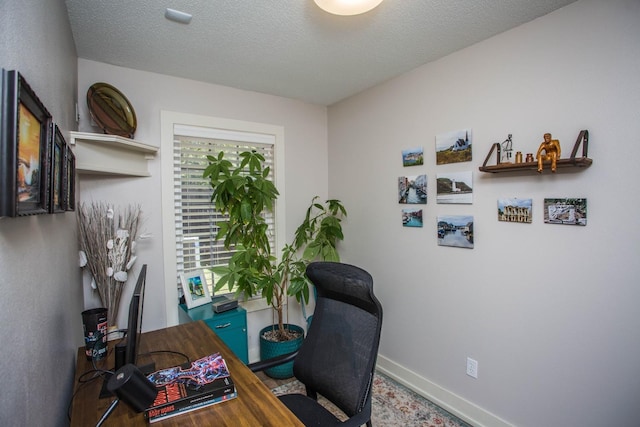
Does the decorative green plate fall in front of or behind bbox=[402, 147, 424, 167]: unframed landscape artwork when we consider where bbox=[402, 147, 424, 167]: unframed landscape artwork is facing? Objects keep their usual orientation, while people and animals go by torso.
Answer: in front

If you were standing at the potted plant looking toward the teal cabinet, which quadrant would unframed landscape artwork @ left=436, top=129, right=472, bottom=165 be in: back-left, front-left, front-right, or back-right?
back-left

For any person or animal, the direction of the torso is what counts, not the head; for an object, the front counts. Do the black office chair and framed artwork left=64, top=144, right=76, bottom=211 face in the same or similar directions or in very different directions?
very different directions

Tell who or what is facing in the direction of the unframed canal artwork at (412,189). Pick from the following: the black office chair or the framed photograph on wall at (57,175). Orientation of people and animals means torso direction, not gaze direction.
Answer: the framed photograph on wall

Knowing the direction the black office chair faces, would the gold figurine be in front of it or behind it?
behind

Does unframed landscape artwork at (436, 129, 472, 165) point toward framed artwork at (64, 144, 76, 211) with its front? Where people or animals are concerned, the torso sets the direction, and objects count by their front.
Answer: yes

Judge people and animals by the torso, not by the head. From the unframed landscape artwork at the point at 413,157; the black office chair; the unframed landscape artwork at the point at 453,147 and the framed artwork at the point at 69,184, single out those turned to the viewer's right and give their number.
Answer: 1

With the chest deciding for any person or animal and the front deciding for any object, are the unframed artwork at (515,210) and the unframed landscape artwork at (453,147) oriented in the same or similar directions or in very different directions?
same or similar directions

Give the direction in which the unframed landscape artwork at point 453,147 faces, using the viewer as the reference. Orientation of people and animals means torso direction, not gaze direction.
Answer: facing the viewer and to the left of the viewer

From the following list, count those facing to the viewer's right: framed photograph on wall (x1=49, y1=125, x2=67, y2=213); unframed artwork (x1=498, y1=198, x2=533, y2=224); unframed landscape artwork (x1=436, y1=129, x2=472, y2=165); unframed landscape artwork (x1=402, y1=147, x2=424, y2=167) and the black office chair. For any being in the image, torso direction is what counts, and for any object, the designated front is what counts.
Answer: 1

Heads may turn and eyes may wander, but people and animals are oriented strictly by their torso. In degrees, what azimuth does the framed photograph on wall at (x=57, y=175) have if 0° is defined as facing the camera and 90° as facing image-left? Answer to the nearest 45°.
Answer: approximately 270°

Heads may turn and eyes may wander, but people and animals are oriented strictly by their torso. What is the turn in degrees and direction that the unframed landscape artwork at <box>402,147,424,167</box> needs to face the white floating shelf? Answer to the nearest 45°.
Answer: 0° — it already faces it

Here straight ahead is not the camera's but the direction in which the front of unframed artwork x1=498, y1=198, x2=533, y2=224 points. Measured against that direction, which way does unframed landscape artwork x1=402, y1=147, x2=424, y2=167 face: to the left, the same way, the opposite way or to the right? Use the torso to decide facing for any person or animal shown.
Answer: the same way

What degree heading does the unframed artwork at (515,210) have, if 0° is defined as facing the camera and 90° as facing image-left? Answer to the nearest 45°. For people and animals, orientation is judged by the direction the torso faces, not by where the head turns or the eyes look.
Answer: approximately 45°

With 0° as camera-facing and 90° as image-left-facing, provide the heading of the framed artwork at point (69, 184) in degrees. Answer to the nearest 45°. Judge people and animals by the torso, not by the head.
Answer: approximately 270°

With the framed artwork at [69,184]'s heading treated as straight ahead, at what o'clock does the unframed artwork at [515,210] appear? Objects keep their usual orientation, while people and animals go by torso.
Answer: the unframed artwork at [515,210] is roughly at 1 o'clock from the framed artwork at [69,184].
